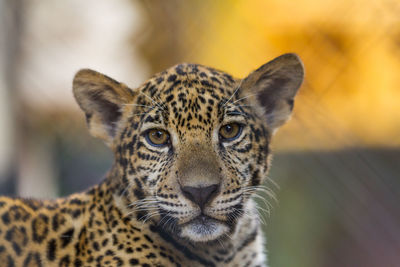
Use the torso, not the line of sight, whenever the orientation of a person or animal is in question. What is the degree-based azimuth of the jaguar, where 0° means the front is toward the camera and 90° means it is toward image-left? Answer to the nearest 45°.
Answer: approximately 315°
